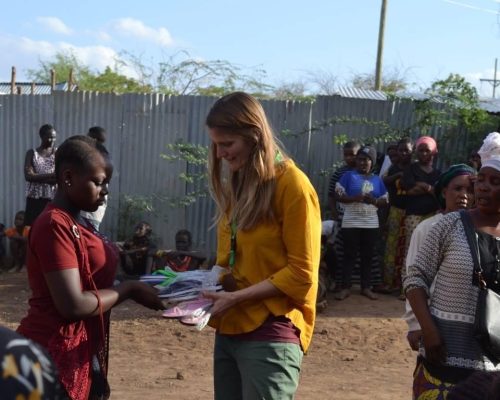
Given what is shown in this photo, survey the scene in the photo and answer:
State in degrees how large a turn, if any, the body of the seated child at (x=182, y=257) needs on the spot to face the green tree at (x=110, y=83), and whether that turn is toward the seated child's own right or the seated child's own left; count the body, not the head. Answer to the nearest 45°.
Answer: approximately 180°

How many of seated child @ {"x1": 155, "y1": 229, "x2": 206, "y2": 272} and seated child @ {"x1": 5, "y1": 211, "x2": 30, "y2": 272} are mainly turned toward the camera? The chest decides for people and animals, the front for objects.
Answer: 2

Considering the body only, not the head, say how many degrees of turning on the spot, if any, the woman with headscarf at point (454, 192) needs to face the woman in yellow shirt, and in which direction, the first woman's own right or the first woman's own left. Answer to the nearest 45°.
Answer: approximately 90° to the first woman's own right

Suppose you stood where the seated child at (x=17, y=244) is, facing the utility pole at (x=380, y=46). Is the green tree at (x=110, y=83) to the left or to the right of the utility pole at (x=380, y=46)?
left

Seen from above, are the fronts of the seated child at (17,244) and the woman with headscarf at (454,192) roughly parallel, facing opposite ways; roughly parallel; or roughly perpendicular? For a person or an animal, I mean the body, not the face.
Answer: roughly parallel

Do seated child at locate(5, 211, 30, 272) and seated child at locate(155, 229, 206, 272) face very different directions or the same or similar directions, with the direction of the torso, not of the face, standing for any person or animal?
same or similar directions

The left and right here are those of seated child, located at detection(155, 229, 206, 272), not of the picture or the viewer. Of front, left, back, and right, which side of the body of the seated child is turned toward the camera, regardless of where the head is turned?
front

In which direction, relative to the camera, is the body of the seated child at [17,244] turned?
toward the camera

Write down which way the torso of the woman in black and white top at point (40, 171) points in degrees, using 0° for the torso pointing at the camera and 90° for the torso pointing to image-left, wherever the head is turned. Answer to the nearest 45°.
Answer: approximately 315°

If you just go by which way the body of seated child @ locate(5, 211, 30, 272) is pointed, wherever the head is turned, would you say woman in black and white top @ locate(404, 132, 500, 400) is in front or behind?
in front
